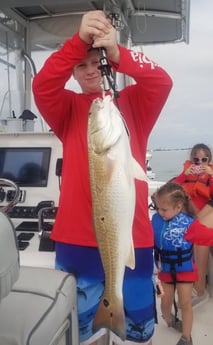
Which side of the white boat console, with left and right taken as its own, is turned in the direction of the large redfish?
front

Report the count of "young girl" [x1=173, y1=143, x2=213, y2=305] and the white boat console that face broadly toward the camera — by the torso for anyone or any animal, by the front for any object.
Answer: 2

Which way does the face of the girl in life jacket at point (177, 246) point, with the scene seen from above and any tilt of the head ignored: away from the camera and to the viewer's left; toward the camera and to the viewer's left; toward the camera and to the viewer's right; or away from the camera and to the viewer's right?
toward the camera and to the viewer's left

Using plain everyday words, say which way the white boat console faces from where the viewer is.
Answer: facing the viewer

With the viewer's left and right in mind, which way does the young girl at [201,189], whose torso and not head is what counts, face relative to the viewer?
facing the viewer

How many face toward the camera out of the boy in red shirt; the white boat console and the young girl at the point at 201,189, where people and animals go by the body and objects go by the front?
3

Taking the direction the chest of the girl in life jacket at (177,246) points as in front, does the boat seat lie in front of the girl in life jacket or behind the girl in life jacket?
in front

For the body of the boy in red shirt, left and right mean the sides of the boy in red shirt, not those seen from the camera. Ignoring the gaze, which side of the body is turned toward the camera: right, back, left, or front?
front

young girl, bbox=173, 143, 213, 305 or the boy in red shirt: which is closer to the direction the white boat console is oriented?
the boy in red shirt

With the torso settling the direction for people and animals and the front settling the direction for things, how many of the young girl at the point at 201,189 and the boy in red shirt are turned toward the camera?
2

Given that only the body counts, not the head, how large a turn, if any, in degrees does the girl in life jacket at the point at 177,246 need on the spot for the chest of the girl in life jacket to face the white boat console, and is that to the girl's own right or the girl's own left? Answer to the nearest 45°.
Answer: approximately 45° to the girl's own right
